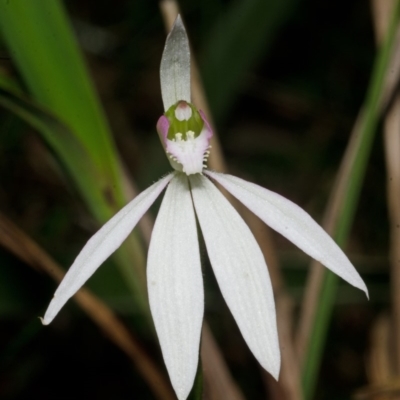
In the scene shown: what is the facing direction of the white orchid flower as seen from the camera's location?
facing the viewer
